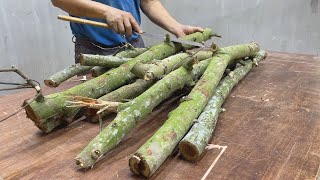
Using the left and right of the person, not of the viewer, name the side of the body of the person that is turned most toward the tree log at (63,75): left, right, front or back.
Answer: right

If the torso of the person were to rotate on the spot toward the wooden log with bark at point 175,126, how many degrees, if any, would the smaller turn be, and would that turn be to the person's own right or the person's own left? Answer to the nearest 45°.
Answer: approximately 45° to the person's own left

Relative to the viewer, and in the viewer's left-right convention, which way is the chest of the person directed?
facing the viewer and to the right of the viewer

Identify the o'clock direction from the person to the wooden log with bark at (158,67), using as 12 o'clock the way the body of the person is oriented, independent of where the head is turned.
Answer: The wooden log with bark is roughly at 11 o'clock from the person.

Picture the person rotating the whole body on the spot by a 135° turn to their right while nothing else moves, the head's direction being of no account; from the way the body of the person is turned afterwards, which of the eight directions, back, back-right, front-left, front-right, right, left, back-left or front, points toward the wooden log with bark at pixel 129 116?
left
